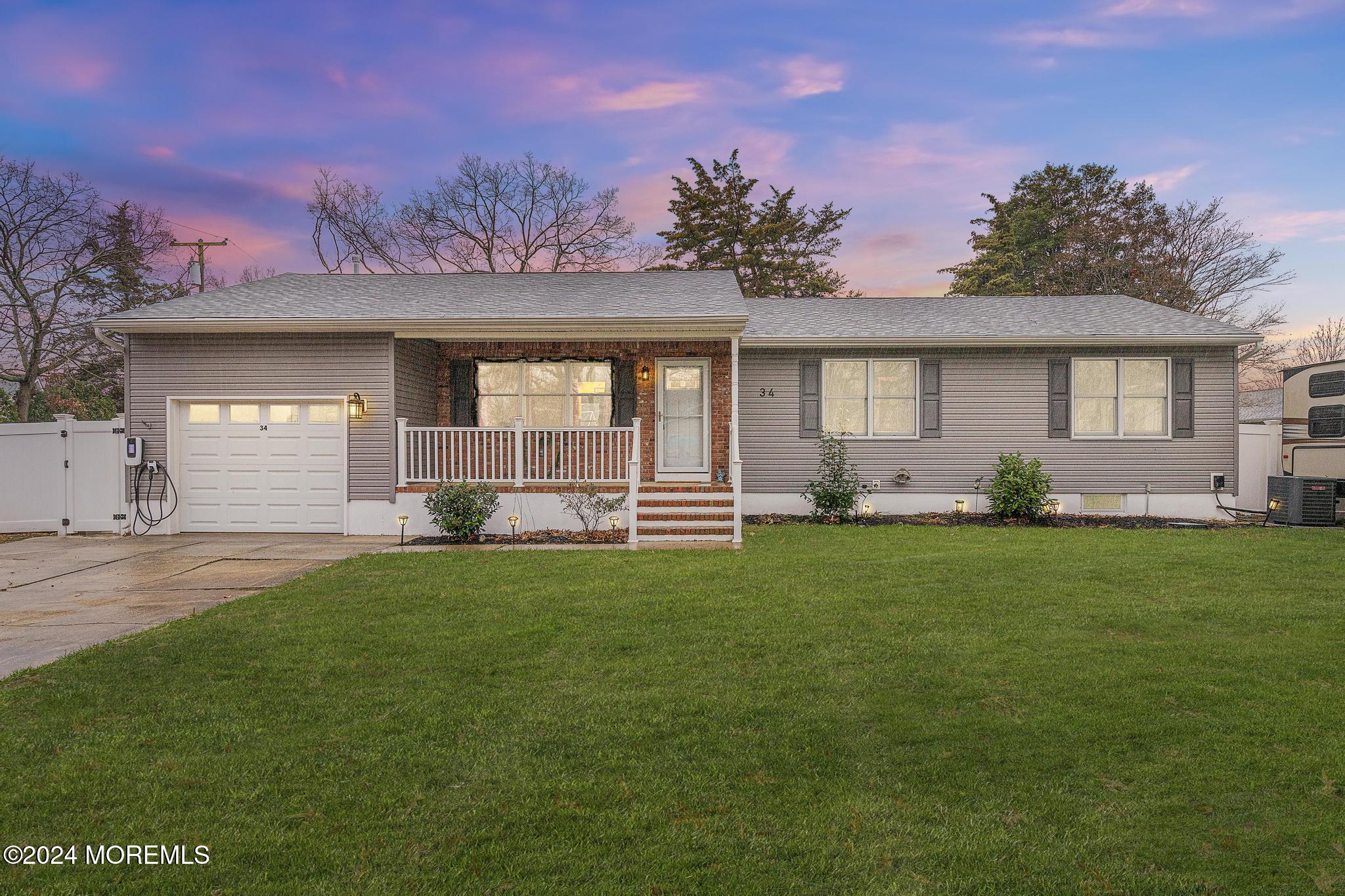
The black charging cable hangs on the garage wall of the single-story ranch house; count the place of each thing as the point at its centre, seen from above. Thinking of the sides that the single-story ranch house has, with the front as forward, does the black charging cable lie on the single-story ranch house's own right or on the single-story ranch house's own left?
on the single-story ranch house's own right

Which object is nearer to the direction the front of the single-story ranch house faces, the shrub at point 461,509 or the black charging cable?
the shrub

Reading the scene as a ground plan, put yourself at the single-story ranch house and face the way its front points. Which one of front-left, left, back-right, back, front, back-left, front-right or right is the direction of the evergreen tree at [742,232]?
back

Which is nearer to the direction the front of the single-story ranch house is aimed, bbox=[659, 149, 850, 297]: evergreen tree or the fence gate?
the fence gate

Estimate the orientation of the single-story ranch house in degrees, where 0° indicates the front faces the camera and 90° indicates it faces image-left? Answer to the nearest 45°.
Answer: approximately 0°

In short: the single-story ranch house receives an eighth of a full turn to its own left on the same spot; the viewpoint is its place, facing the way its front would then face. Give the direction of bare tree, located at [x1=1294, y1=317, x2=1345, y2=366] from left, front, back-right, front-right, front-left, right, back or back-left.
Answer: left

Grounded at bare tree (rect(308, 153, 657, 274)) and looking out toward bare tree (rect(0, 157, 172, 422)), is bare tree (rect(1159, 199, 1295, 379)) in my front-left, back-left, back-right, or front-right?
back-left

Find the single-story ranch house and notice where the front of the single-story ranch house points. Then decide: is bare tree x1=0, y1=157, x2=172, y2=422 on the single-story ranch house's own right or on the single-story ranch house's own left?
on the single-story ranch house's own right

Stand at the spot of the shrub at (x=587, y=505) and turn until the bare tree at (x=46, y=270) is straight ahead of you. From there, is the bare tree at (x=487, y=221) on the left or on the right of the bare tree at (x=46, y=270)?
right

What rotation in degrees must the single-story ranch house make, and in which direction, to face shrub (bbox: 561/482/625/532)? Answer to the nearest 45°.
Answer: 0° — it already faces it

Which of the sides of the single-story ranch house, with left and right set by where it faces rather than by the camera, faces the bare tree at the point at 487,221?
back
